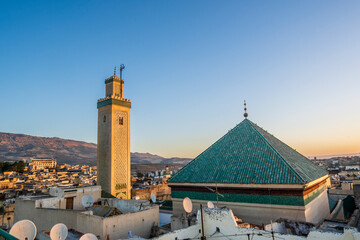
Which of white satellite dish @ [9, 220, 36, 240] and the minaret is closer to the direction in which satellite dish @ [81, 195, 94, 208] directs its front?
the white satellite dish

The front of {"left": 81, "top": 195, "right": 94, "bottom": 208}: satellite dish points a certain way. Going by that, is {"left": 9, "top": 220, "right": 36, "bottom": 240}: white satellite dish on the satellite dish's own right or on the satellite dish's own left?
on the satellite dish's own right

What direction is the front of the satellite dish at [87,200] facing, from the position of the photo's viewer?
facing the viewer and to the right of the viewer
